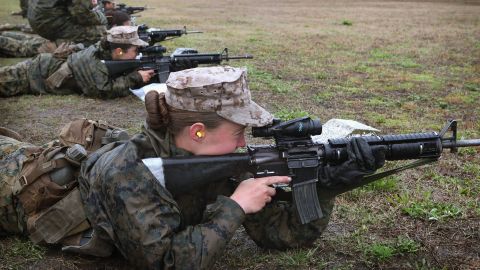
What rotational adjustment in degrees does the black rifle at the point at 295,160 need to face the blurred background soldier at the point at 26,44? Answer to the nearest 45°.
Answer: approximately 135° to its left

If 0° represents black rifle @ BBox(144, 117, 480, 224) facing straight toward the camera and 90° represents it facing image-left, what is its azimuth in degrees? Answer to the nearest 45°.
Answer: approximately 270°

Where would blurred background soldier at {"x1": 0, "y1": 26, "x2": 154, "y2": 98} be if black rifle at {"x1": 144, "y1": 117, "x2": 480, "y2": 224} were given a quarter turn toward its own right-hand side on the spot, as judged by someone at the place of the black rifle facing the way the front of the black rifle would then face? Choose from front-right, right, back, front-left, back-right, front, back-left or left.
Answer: back-right
